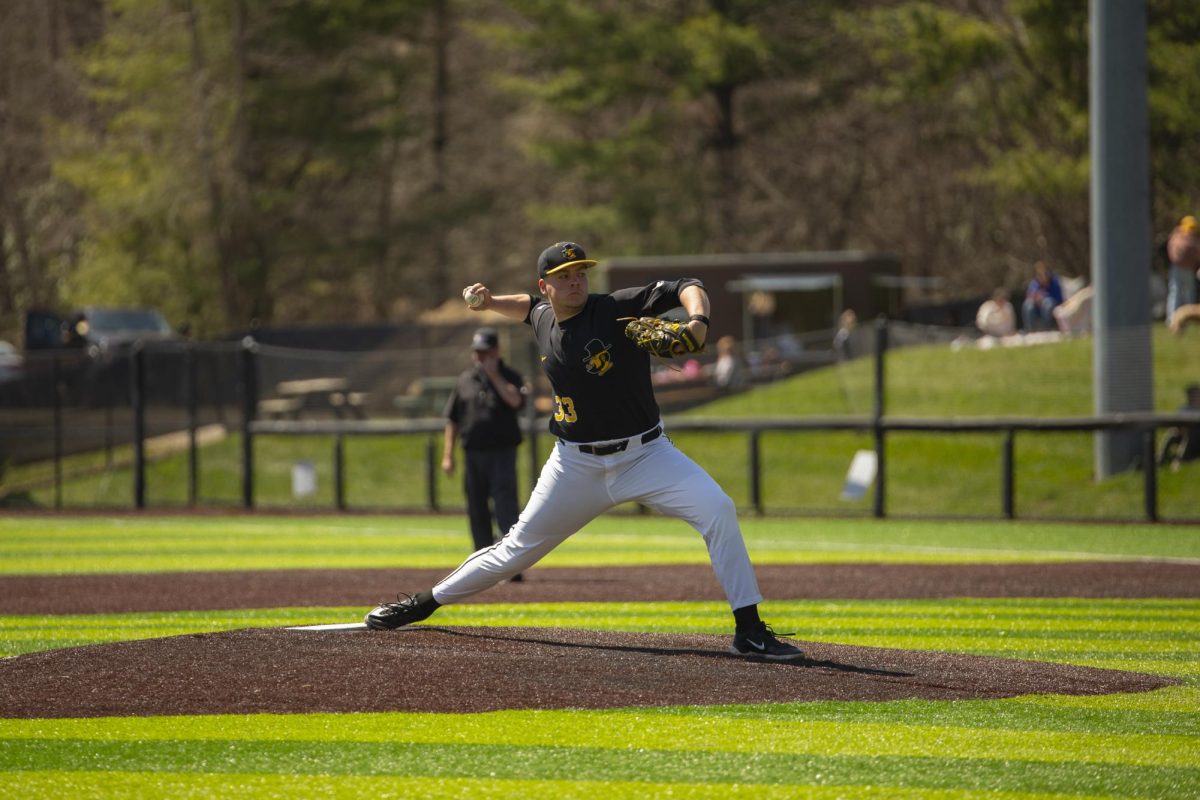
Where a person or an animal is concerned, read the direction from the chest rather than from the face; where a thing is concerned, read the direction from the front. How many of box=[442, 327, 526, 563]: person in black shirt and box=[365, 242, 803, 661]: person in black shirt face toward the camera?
2

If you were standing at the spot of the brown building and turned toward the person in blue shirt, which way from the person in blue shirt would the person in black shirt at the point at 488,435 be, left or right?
right

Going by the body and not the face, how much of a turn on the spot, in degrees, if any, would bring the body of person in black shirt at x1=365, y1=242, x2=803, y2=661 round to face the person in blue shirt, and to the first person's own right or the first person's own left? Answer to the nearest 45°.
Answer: approximately 180°

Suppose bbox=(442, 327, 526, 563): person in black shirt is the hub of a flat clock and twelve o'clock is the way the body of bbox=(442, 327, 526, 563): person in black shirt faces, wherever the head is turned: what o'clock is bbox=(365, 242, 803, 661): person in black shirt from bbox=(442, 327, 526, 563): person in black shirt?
bbox=(365, 242, 803, 661): person in black shirt is roughly at 12 o'clock from bbox=(442, 327, 526, 563): person in black shirt.

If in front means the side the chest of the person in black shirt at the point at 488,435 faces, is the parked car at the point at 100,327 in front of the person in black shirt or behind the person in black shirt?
behind

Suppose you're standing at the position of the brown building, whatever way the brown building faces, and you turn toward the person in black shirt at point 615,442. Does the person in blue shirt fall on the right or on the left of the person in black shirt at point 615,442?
left

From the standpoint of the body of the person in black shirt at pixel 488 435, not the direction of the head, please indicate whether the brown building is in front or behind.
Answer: behind

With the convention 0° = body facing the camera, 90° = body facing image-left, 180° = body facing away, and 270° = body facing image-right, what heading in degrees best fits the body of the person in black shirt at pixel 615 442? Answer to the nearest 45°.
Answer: approximately 0°

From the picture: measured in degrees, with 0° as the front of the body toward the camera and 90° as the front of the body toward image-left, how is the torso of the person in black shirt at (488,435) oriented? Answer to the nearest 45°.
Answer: approximately 0°

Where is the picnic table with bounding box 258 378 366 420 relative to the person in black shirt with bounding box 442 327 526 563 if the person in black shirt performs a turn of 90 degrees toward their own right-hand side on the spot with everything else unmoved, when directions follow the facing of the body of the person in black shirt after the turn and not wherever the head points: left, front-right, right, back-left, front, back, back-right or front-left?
right

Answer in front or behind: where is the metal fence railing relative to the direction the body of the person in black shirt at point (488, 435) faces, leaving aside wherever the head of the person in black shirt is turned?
behind
